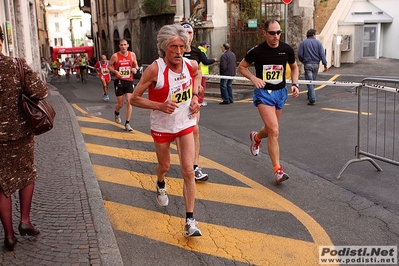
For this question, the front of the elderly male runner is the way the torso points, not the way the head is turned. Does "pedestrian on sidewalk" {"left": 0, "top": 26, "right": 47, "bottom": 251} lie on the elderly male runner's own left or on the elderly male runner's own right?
on the elderly male runner's own right

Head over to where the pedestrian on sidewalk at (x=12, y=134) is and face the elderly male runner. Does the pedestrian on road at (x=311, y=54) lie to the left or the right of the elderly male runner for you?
left

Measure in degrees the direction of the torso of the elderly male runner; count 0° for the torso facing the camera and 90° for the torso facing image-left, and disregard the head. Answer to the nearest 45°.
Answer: approximately 315°

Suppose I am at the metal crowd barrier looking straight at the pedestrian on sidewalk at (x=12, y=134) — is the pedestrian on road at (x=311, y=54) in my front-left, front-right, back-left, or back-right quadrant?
back-right

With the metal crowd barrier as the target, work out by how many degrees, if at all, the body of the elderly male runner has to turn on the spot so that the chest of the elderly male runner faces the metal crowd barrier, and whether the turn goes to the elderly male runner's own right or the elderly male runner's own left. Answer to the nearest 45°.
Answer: approximately 90° to the elderly male runner's own left

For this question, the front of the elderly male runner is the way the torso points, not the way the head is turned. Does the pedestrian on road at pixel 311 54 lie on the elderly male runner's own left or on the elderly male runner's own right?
on the elderly male runner's own left

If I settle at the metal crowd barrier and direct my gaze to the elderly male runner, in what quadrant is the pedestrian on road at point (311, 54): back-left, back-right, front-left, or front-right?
back-right
